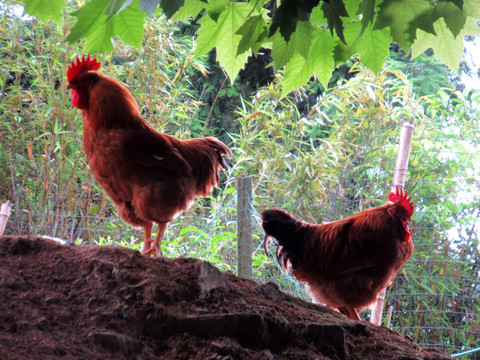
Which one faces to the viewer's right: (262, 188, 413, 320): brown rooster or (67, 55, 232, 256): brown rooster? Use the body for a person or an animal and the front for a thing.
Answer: (262, 188, 413, 320): brown rooster

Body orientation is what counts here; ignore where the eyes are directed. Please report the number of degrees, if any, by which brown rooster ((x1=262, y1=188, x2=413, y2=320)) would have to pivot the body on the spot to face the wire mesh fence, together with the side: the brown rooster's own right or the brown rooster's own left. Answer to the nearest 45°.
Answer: approximately 90° to the brown rooster's own left

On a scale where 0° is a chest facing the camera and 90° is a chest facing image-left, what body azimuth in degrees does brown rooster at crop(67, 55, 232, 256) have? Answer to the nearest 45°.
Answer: approximately 90°

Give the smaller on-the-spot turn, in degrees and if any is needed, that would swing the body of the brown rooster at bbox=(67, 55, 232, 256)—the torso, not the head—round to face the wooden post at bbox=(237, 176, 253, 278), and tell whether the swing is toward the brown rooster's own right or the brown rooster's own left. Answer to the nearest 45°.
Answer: approximately 135° to the brown rooster's own right

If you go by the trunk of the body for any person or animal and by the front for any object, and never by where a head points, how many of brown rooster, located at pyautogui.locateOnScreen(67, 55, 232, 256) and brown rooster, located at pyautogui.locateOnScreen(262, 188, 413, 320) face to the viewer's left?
1

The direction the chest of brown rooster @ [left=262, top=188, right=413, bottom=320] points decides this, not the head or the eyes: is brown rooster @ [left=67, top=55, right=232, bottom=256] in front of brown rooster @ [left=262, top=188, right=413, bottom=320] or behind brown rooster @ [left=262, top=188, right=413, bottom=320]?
behind

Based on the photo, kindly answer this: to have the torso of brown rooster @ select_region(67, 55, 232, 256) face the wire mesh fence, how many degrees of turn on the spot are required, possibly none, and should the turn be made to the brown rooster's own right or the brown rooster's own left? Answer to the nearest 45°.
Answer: approximately 135° to the brown rooster's own right

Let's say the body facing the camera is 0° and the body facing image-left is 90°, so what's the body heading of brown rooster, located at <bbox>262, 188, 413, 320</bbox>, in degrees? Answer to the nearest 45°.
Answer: approximately 270°

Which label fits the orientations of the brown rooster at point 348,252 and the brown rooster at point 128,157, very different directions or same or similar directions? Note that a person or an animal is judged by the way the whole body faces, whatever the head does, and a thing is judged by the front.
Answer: very different directions
